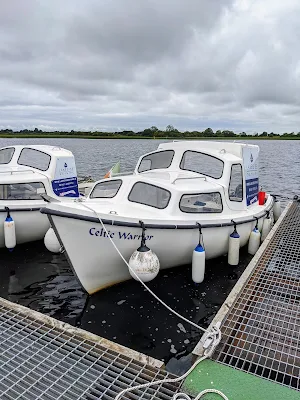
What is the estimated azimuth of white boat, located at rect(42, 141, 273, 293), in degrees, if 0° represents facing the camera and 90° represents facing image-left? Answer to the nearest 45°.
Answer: approximately 45°

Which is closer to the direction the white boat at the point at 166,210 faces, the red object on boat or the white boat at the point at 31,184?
the white boat

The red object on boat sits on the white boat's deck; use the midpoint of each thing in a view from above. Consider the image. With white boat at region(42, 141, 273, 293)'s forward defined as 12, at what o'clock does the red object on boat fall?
The red object on boat is roughly at 6 o'clock from the white boat.

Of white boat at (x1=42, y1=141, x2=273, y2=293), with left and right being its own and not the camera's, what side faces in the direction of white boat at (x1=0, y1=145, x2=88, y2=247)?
right

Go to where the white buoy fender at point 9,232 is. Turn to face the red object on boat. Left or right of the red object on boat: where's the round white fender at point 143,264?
right
